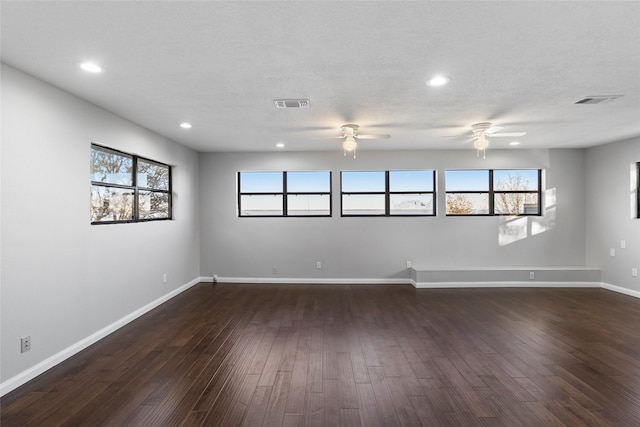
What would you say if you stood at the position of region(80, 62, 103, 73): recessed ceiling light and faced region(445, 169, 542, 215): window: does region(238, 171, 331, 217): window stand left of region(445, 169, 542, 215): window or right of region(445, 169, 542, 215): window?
left

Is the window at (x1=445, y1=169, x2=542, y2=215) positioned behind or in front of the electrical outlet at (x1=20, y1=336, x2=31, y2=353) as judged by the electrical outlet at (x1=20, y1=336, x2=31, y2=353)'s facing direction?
in front

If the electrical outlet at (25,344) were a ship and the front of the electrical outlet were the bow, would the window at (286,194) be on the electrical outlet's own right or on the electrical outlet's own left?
on the electrical outlet's own left

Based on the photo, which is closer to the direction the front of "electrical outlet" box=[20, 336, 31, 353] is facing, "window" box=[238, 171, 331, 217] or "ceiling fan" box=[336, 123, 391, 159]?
the ceiling fan

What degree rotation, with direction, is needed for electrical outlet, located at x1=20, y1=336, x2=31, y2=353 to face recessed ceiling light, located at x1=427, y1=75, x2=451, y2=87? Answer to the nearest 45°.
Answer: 0° — it already faces it

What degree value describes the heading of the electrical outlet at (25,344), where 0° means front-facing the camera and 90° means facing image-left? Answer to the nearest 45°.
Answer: approximately 315°

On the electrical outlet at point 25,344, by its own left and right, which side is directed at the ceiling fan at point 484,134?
front
